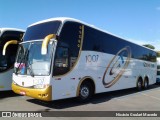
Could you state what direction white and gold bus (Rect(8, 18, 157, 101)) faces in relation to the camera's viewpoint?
facing the viewer and to the left of the viewer

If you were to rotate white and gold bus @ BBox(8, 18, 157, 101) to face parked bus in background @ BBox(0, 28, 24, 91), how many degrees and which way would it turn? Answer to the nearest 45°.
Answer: approximately 90° to its right
